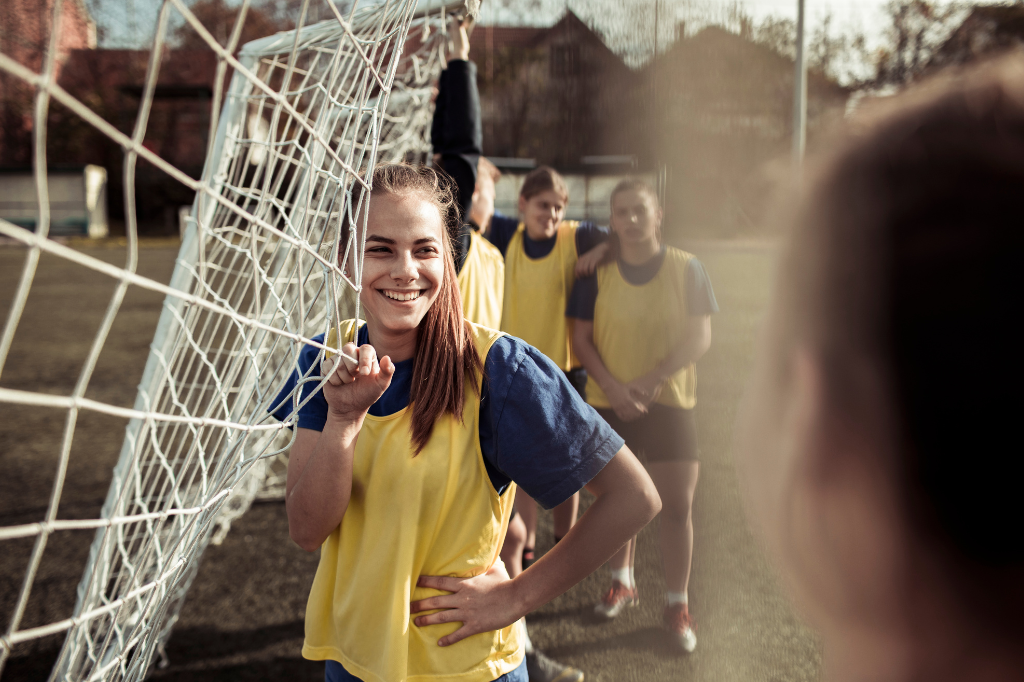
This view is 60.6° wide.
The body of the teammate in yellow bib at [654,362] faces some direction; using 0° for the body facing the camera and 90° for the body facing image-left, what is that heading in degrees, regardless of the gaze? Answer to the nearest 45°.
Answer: approximately 0°

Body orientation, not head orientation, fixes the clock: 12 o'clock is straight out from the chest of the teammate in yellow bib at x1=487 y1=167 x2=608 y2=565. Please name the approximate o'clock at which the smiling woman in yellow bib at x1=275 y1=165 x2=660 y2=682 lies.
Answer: The smiling woman in yellow bib is roughly at 12 o'clock from the teammate in yellow bib.

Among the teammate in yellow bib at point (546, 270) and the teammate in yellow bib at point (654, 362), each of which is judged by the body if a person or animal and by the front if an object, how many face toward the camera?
2

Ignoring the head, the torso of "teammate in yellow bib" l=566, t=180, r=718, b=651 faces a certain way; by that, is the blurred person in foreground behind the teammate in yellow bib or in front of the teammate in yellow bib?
in front

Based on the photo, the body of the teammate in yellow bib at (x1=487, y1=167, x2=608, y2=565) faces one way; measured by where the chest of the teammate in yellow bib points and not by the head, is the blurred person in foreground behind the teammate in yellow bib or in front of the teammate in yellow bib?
in front

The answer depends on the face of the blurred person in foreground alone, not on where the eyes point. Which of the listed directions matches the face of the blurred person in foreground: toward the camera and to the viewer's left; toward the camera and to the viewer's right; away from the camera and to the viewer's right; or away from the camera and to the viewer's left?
away from the camera and to the viewer's left
